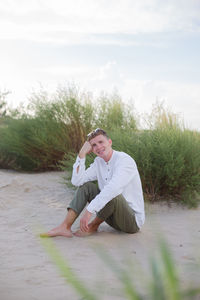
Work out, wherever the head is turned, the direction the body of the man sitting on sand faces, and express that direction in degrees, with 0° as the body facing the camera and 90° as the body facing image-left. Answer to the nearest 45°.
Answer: approximately 45°
